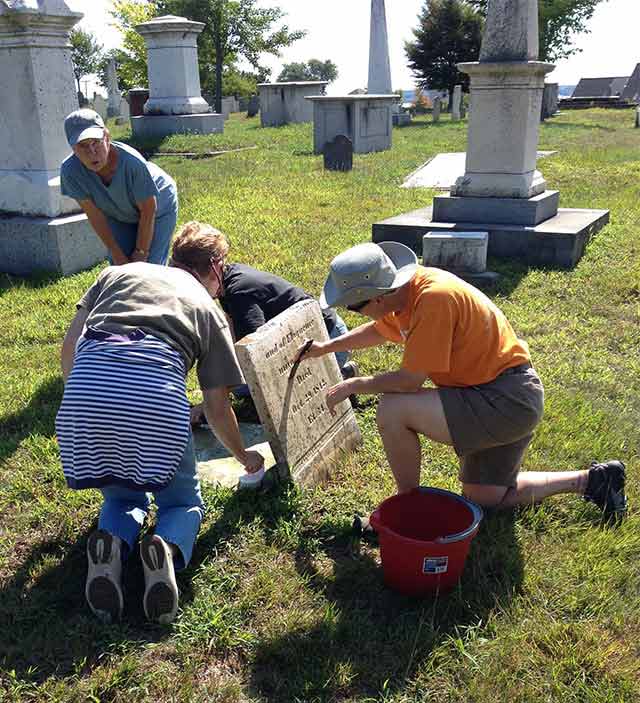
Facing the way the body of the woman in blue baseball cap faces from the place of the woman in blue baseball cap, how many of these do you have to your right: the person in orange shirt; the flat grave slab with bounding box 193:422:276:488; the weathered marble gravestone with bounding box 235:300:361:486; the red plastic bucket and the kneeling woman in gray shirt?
0

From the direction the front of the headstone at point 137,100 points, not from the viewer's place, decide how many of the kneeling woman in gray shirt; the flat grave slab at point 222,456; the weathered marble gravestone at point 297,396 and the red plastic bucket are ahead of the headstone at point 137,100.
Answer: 4

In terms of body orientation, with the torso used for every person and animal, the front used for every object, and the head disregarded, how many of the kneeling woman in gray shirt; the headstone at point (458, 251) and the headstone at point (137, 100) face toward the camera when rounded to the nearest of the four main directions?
2

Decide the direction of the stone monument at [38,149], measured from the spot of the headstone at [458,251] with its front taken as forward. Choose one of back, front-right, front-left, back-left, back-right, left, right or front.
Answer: right

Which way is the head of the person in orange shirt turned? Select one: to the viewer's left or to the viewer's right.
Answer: to the viewer's left

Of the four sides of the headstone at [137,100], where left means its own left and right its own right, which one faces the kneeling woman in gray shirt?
front

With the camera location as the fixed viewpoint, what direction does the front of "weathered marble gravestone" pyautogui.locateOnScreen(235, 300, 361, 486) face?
facing the viewer and to the right of the viewer

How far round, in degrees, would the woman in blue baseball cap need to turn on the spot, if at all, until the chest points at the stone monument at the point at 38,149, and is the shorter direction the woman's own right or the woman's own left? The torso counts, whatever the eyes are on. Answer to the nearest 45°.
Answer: approximately 135° to the woman's own right

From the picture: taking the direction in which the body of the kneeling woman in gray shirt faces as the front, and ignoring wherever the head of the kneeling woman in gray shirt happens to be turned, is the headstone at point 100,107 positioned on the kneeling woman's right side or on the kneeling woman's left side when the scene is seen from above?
on the kneeling woman's left side

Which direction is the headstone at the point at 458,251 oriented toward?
toward the camera

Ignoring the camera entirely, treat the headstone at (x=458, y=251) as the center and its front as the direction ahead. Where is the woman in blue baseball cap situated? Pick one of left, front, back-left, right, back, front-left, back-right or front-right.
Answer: front-right

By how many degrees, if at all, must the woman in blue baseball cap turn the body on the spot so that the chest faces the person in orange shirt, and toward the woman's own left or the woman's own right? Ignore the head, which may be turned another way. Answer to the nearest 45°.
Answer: approximately 90° to the woman's own left

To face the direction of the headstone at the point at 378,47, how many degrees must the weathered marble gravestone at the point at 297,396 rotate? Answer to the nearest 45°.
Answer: approximately 135° to its left

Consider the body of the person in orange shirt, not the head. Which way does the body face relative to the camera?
to the viewer's left

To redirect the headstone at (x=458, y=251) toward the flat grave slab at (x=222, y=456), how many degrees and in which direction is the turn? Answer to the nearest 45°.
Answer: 0° — it already faces it

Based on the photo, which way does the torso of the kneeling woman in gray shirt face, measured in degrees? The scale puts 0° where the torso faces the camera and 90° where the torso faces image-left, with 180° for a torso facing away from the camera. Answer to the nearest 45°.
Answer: approximately 225°

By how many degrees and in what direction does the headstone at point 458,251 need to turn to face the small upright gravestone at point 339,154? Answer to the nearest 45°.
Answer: approximately 180°

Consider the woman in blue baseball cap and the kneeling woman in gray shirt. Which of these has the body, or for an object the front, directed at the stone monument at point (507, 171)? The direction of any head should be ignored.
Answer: the kneeling woman in gray shirt
